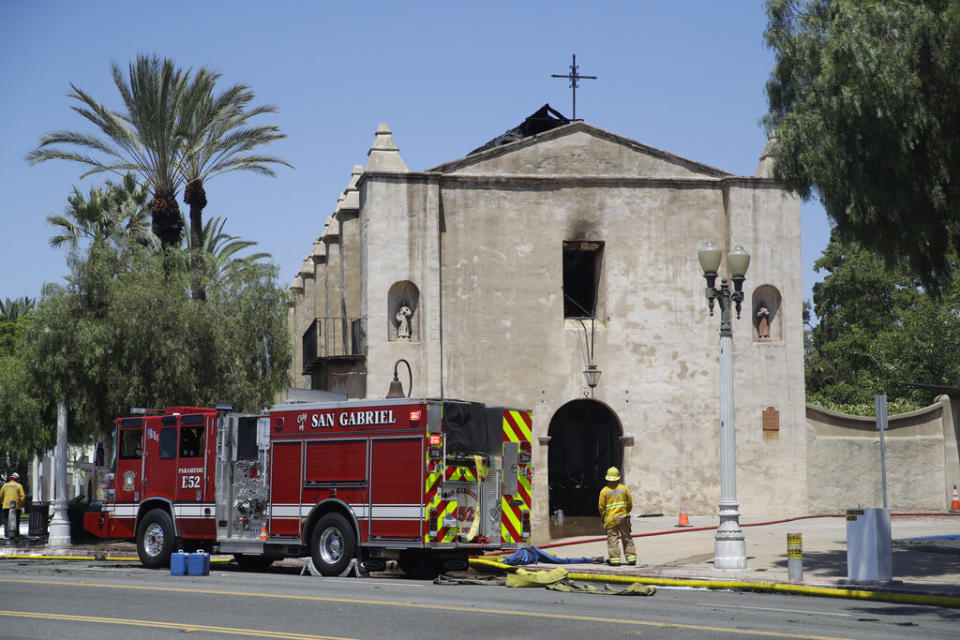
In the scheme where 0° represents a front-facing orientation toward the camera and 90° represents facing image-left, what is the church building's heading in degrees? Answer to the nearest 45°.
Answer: approximately 0°

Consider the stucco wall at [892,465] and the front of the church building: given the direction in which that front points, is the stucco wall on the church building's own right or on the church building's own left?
on the church building's own left

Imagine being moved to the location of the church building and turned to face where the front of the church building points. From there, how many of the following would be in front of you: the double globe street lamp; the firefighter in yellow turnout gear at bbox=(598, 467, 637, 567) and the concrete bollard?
3

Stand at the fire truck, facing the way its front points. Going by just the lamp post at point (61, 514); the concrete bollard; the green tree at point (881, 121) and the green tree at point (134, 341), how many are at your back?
2

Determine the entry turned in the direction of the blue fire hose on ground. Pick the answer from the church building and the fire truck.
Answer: the church building

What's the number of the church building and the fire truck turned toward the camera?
1

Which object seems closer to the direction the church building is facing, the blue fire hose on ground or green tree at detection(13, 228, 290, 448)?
the blue fire hose on ground

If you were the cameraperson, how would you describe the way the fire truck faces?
facing away from the viewer and to the left of the viewer

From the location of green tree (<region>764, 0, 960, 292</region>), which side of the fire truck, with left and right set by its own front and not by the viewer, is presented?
back

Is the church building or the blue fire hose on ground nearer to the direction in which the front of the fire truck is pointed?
the church building

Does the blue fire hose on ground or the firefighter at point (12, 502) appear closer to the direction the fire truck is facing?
the firefighter
